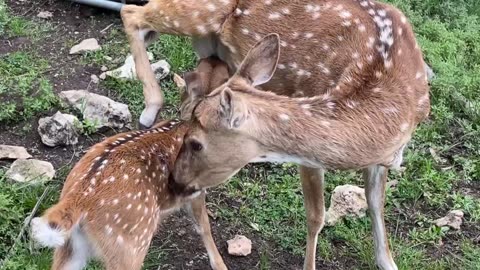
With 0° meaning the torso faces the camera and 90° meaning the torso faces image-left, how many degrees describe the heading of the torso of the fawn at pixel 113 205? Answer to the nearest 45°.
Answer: approximately 225°

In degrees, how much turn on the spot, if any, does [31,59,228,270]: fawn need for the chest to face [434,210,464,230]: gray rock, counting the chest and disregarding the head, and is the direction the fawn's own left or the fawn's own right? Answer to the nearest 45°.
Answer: approximately 45° to the fawn's own right

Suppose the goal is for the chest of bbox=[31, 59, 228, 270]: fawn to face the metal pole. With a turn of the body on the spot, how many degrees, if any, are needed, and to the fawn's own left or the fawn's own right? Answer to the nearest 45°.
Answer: approximately 45° to the fawn's own left

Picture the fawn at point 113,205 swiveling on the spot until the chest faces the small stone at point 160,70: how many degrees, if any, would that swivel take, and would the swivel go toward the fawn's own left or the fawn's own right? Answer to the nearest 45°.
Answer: approximately 45° to the fawn's own left

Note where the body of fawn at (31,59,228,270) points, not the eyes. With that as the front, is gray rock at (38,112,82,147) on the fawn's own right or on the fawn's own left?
on the fawn's own left

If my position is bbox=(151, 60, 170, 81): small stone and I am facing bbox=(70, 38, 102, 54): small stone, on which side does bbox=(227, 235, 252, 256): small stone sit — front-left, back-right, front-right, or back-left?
back-left

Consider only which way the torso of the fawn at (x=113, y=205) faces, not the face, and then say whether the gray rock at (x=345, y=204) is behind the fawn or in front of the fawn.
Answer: in front

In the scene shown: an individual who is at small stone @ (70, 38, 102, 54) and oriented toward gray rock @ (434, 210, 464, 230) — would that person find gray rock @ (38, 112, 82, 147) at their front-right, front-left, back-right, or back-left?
front-right

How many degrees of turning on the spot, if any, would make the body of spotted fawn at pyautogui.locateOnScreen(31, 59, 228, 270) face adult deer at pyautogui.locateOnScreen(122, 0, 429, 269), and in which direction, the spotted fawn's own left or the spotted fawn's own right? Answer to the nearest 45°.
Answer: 0° — it already faces it

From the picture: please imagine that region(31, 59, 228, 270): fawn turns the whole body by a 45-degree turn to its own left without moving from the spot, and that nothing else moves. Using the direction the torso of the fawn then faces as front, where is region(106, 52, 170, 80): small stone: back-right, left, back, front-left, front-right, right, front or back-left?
front

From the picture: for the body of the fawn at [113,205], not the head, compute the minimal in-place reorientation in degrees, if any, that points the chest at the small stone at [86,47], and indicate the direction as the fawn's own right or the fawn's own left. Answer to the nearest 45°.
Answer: approximately 45° to the fawn's own left

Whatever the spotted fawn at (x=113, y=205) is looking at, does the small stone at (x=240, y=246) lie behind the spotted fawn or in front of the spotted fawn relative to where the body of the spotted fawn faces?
in front
